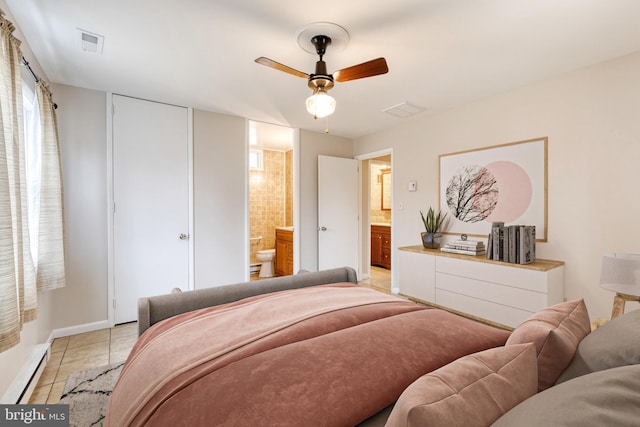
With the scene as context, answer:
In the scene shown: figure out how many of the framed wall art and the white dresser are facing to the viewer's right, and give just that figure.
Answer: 0

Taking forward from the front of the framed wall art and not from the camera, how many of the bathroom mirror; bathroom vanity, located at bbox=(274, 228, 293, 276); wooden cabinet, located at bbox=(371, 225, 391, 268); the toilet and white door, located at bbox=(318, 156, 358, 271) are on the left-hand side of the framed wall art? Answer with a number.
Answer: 0

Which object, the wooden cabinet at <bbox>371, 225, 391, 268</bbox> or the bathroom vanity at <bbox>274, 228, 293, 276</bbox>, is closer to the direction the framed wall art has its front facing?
the bathroom vanity

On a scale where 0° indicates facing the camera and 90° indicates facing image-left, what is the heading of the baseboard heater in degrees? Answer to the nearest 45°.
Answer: approximately 270°

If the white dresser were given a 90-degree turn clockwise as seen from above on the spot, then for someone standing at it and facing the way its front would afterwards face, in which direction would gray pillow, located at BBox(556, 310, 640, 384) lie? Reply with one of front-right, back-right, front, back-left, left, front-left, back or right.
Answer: back-left

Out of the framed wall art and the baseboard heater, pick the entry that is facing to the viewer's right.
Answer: the baseboard heater

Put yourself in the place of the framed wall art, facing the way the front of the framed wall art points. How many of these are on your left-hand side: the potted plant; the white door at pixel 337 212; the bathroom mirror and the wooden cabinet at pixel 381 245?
0

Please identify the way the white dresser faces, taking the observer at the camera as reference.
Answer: facing the viewer and to the left of the viewer

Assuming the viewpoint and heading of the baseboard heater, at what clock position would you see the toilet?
The toilet is roughly at 11 o'clock from the baseboard heater.

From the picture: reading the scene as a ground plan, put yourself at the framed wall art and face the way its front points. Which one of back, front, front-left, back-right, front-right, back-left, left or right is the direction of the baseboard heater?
front

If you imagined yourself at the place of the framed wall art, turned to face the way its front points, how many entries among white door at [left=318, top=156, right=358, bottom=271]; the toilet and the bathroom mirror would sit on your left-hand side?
0

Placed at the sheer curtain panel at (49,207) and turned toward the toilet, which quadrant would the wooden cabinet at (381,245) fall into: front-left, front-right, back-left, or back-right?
front-right

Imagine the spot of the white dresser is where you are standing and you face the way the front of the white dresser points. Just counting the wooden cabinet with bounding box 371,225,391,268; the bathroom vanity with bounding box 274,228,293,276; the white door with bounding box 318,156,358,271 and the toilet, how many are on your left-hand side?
0

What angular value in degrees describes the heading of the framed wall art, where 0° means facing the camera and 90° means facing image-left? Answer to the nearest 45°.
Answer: approximately 45°

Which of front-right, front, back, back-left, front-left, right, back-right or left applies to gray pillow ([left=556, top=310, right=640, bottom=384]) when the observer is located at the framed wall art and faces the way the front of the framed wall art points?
front-left

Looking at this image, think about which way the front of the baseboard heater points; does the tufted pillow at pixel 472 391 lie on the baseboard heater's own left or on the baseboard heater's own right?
on the baseboard heater's own right

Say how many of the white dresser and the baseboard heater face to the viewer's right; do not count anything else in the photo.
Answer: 1
